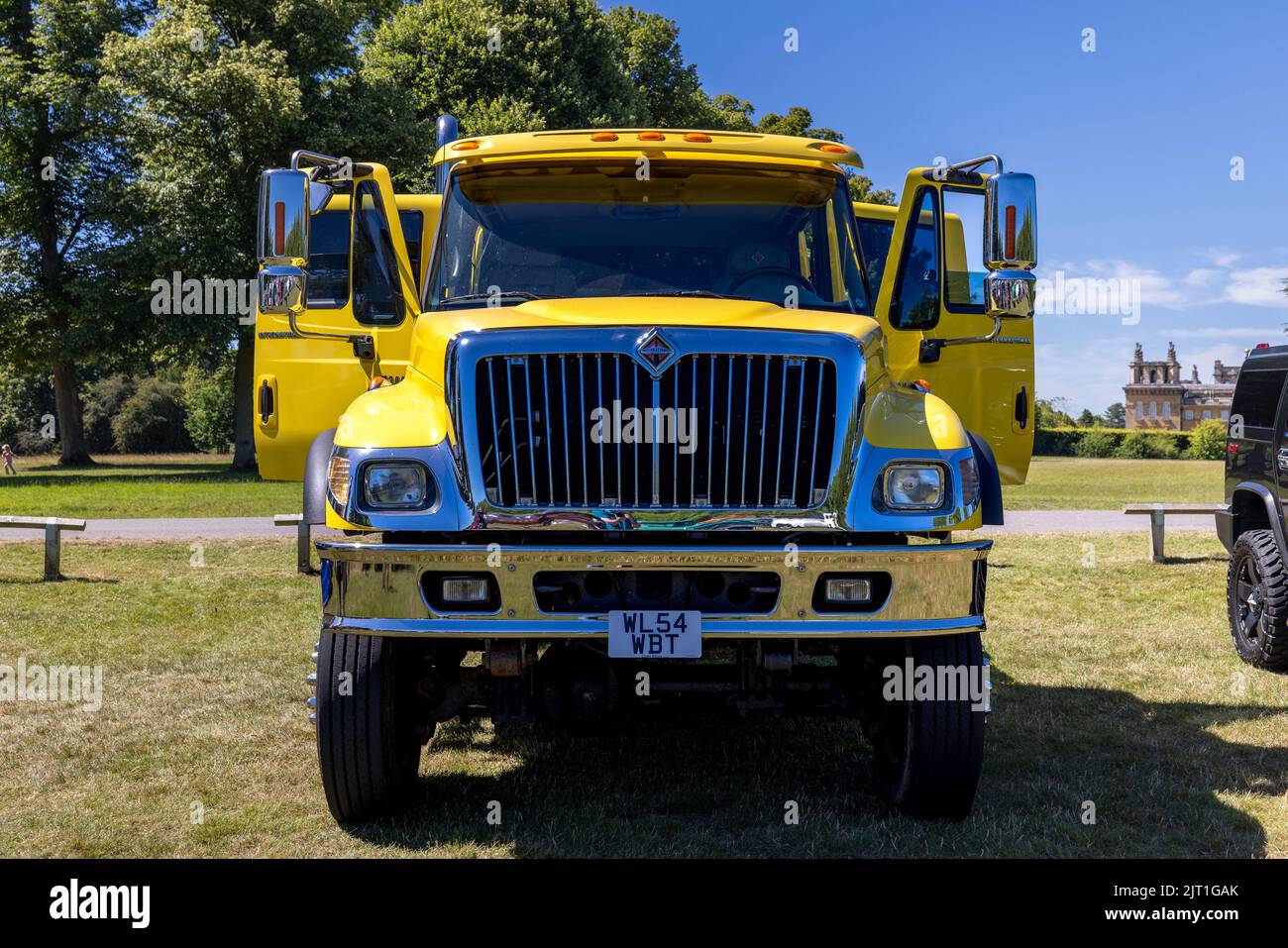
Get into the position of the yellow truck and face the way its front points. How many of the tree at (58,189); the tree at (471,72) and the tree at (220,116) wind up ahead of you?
0

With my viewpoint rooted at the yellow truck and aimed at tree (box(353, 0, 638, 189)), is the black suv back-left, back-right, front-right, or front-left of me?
front-right

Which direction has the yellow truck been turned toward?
toward the camera

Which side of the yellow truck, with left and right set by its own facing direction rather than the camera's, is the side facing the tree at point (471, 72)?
back

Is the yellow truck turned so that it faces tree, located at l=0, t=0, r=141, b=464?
no

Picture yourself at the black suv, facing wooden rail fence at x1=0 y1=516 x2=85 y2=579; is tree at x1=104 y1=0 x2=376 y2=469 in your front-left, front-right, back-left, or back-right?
front-right

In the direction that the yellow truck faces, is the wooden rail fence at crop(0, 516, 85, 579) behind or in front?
behind

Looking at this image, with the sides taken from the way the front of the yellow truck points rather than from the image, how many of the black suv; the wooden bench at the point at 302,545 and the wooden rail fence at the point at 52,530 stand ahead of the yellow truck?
0

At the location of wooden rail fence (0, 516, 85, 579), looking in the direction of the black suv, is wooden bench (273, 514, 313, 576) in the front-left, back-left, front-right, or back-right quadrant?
front-left

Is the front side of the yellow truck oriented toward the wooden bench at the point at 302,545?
no

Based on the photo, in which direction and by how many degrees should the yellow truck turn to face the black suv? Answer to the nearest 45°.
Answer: approximately 135° to its left

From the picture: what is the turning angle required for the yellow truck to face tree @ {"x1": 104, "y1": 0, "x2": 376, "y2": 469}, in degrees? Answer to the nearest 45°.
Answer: approximately 180°

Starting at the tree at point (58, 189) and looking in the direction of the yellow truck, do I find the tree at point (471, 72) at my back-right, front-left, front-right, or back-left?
front-left
